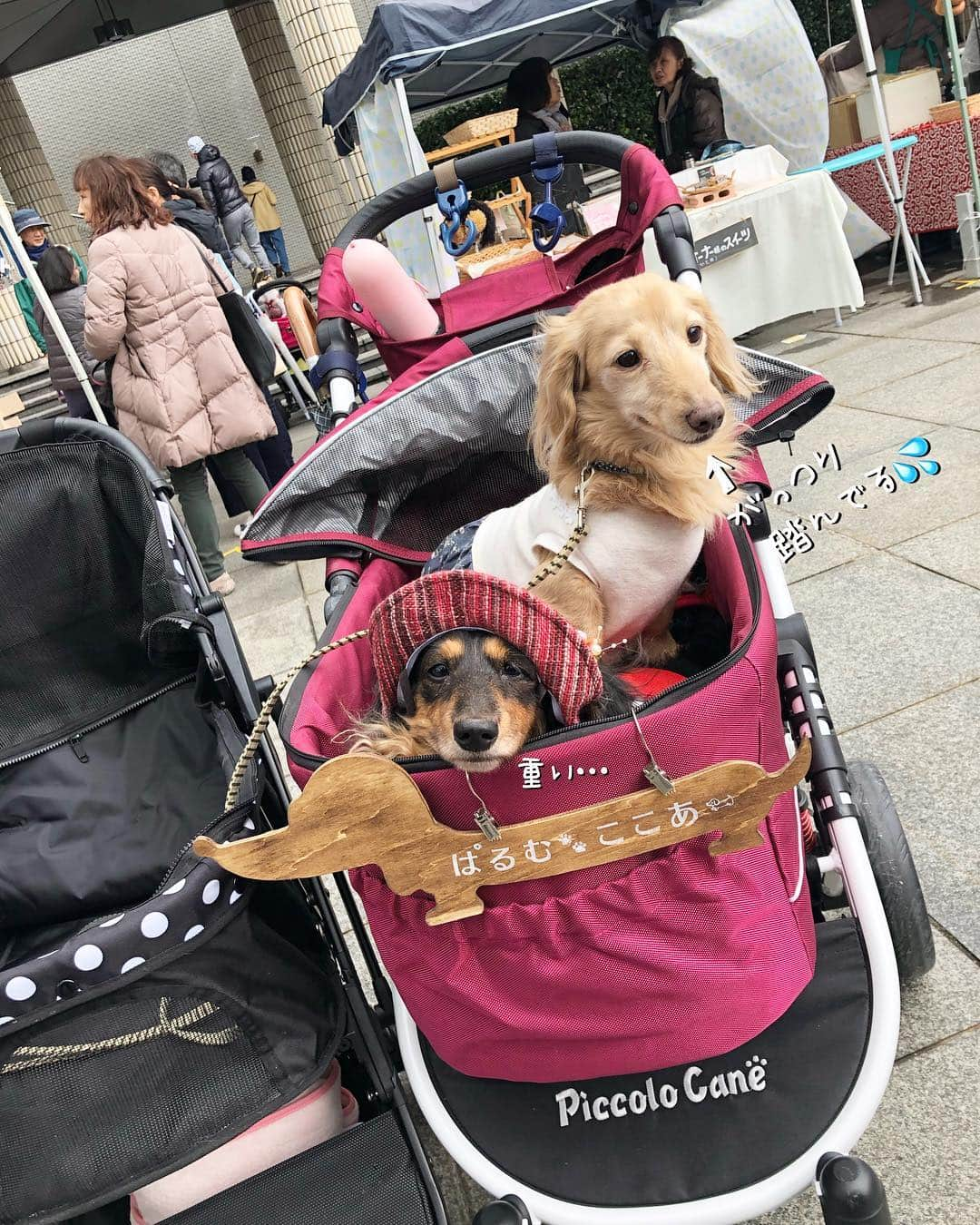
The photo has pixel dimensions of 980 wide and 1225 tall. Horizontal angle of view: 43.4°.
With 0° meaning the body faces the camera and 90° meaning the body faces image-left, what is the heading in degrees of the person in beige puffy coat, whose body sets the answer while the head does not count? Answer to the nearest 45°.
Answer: approximately 135°

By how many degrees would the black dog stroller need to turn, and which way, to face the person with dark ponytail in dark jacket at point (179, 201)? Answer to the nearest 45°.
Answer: approximately 180°

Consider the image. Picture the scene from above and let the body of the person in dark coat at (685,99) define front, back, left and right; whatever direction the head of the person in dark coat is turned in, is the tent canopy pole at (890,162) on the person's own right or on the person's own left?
on the person's own left

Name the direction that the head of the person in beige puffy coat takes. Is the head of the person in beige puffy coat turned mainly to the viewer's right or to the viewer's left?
to the viewer's left

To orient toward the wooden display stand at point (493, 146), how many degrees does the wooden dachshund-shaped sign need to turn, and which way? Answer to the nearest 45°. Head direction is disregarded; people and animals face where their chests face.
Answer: approximately 180°

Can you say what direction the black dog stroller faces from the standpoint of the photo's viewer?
facing the viewer

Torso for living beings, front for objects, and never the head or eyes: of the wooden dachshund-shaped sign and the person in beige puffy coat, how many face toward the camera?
1

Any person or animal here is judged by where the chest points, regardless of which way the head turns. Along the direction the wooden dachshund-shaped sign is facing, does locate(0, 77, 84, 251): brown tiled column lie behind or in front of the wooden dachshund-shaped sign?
behind

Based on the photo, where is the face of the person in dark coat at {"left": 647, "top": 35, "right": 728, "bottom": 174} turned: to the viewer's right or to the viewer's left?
to the viewer's left

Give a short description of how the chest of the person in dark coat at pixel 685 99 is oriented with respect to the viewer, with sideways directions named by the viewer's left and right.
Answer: facing the viewer and to the left of the viewer

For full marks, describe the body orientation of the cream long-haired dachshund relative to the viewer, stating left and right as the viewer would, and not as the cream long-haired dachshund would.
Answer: facing the viewer and to the right of the viewer

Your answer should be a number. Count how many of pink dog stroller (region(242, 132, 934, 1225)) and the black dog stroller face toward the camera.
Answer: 2

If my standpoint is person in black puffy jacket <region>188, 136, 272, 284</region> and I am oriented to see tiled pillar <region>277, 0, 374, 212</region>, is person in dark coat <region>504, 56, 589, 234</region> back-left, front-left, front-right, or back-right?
front-right

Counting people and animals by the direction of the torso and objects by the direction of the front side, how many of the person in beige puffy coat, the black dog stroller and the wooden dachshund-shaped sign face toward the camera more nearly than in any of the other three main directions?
2
